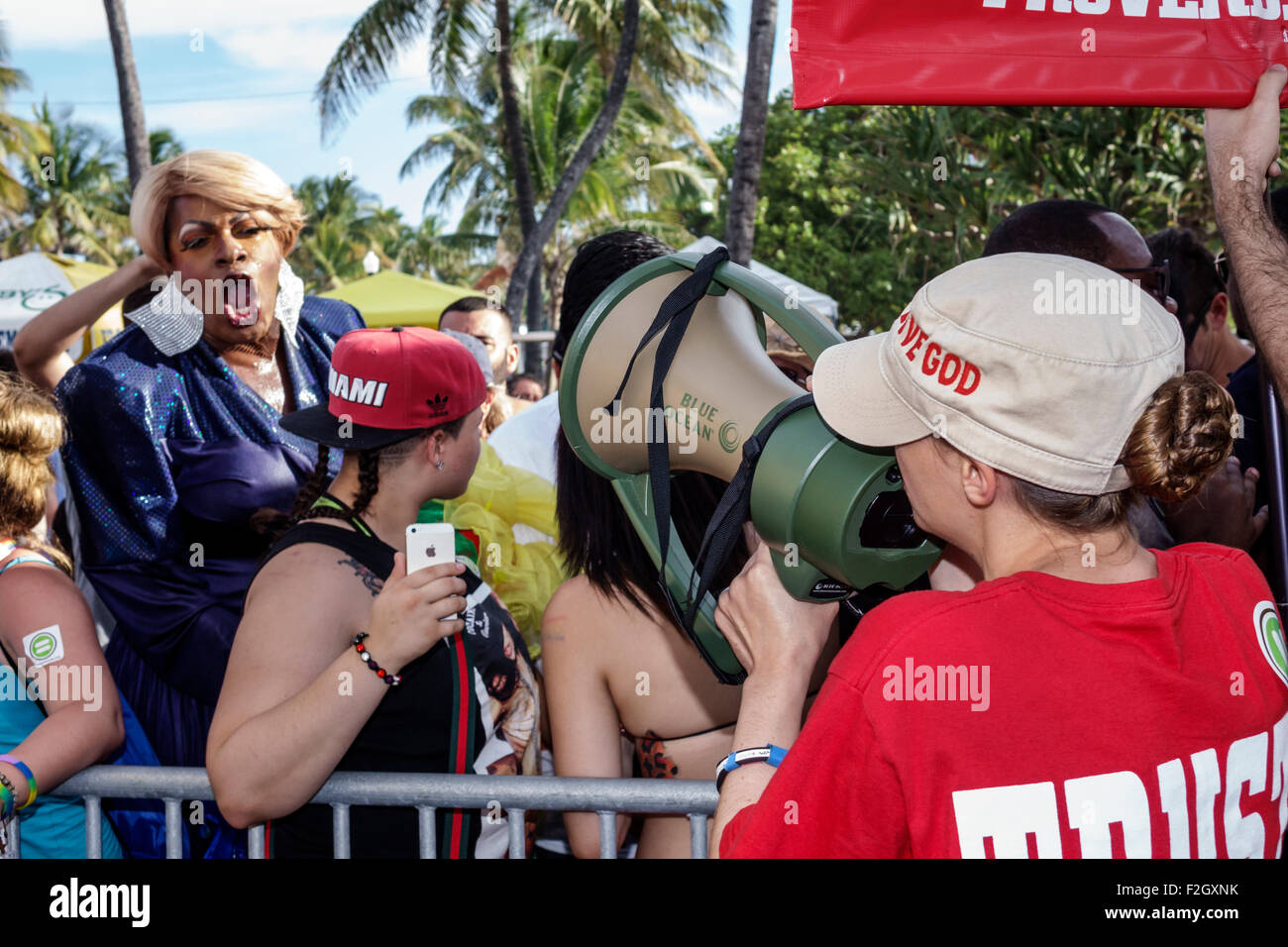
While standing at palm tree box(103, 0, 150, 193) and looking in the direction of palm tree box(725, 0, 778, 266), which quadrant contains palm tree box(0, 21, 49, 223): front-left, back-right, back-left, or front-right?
back-left

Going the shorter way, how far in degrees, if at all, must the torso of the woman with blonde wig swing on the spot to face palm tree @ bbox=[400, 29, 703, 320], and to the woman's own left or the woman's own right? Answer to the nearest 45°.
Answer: approximately 135° to the woman's own left

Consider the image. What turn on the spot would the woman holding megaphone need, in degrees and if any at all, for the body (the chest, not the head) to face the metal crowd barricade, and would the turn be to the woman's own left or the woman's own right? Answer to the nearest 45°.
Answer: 0° — they already face it

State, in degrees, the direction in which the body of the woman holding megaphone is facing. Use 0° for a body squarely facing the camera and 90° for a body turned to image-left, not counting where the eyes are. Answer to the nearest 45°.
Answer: approximately 135°

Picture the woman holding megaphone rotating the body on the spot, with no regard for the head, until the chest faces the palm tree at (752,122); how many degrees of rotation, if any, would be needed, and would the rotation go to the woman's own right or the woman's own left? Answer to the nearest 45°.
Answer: approximately 45° to the woman's own right

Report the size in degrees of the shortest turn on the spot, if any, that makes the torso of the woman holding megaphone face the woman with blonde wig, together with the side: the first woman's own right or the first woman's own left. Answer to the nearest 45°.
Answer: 0° — they already face them

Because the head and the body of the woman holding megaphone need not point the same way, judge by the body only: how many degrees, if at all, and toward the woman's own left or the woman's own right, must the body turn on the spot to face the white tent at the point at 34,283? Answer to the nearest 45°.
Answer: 0° — they already face it

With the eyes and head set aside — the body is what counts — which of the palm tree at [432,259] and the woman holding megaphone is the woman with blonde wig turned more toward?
the woman holding megaphone

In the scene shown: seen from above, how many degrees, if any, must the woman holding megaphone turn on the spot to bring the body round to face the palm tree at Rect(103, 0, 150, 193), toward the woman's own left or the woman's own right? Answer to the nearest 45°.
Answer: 0° — they already face it

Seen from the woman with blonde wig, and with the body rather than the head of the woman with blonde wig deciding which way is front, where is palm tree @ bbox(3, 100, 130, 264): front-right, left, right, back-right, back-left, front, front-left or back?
back-left

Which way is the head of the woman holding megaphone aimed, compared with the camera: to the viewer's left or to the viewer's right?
to the viewer's left
